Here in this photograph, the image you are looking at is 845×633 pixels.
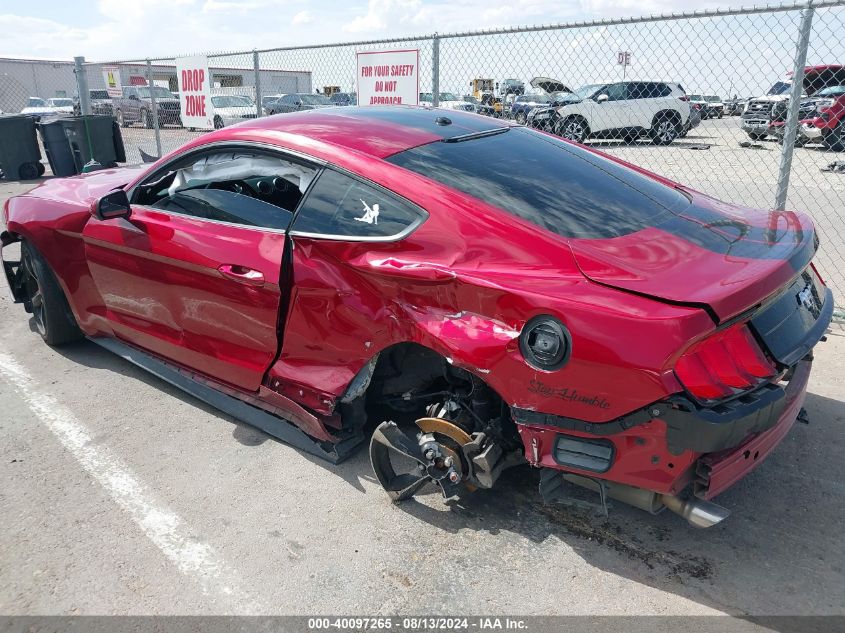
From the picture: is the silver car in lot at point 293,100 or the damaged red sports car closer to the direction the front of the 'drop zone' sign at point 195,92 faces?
the damaged red sports car

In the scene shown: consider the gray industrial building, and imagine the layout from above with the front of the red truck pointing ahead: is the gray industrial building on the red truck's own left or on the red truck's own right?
on the red truck's own right

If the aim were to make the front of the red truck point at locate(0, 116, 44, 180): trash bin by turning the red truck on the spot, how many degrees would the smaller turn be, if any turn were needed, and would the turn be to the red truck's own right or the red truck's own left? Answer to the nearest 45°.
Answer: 0° — it already faces it

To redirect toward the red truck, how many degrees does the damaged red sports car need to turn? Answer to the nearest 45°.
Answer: approximately 90° to its right

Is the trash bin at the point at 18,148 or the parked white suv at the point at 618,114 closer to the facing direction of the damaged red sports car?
the trash bin

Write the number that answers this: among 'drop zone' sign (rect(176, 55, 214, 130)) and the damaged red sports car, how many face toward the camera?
1

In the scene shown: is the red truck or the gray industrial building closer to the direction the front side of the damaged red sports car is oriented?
the gray industrial building

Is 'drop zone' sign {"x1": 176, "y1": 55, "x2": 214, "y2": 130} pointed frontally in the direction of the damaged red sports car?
yes

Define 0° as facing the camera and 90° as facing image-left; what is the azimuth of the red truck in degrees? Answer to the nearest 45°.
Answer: approximately 45°

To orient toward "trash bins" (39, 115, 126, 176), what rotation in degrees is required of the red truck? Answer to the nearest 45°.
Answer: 0° — it already faces it
